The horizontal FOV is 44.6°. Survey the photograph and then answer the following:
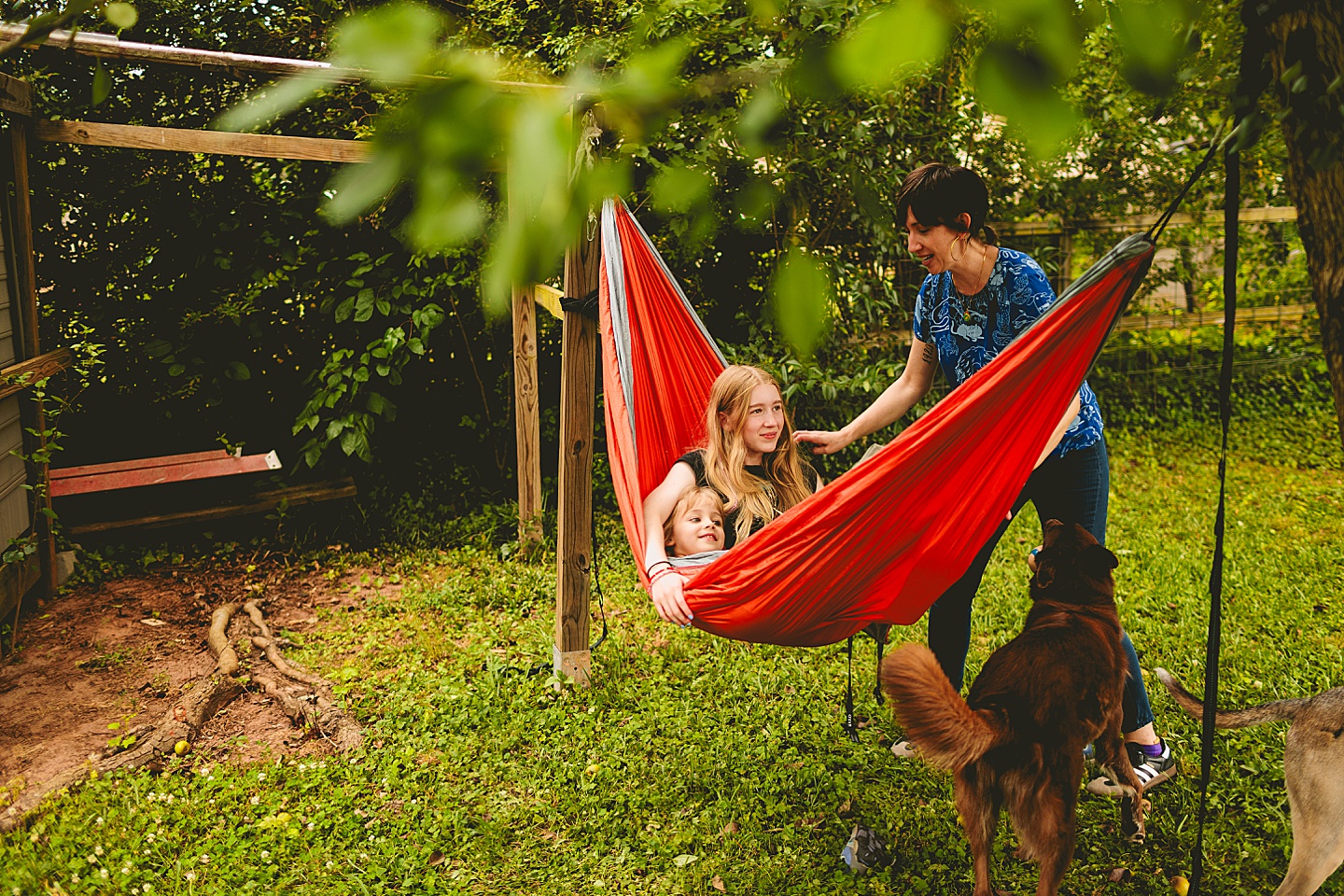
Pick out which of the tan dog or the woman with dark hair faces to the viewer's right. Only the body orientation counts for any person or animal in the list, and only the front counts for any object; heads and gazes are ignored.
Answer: the tan dog

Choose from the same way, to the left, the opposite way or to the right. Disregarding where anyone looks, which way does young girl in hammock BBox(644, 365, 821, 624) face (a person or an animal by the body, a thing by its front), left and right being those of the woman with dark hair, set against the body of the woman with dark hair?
to the left

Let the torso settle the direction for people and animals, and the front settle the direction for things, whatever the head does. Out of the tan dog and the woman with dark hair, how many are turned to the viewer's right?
1

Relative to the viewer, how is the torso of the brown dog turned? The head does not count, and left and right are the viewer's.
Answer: facing away from the viewer and to the right of the viewer

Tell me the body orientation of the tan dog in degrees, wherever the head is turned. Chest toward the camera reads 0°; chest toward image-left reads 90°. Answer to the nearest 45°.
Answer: approximately 270°

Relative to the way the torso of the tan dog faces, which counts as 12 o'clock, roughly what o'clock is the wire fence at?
The wire fence is roughly at 9 o'clock from the tan dog.

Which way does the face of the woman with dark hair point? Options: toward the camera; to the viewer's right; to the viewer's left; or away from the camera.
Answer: to the viewer's left

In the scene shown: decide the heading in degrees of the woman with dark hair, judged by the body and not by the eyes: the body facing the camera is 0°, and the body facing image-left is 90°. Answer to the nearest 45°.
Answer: approximately 45°

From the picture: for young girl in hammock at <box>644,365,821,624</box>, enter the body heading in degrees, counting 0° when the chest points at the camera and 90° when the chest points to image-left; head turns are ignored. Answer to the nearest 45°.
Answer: approximately 315°
